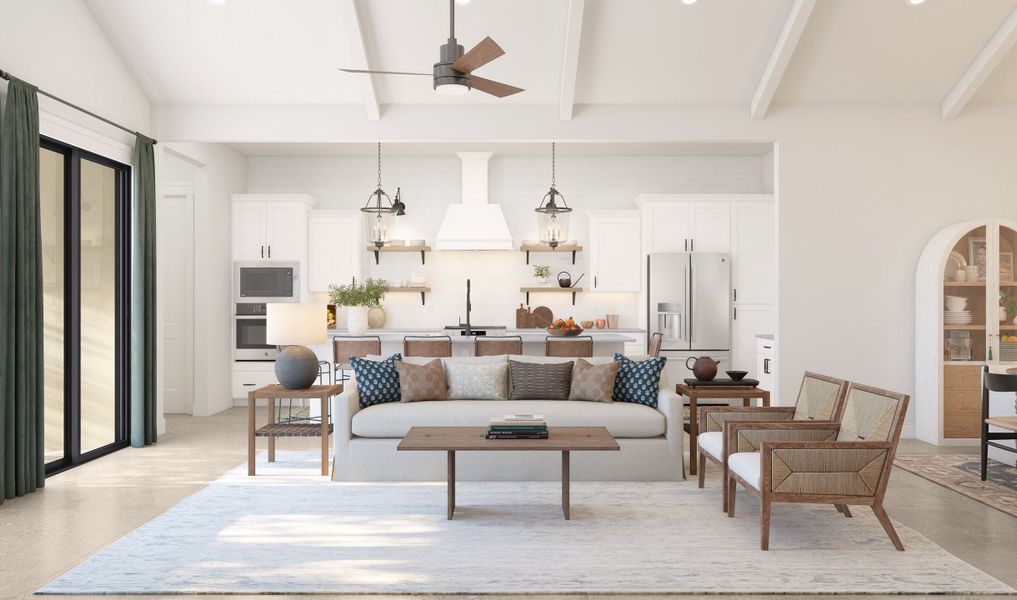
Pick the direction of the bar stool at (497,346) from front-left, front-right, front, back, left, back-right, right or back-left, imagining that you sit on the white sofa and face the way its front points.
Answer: back

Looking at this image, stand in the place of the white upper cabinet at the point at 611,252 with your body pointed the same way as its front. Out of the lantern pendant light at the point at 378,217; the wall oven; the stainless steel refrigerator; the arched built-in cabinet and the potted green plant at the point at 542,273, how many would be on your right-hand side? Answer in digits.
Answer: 3

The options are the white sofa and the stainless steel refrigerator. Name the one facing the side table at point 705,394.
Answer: the stainless steel refrigerator

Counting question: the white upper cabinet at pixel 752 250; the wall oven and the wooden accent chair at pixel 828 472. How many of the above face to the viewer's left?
1

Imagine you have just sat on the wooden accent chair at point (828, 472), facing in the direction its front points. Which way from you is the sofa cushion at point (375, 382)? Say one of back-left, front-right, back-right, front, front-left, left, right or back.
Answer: front

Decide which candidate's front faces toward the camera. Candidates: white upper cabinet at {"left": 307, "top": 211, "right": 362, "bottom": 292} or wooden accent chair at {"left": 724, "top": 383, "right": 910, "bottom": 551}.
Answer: the white upper cabinet

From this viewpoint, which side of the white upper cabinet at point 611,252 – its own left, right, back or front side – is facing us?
front

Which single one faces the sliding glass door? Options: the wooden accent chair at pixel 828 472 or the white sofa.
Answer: the wooden accent chair

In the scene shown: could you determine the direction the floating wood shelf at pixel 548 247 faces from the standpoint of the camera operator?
facing the viewer

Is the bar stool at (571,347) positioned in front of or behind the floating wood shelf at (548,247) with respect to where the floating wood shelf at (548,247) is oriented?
in front

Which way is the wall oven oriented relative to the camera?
toward the camera

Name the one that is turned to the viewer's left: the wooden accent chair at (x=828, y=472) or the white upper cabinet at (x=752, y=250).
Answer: the wooden accent chair

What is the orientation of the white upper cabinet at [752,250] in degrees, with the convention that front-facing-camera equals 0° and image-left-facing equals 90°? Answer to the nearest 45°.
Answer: approximately 0°

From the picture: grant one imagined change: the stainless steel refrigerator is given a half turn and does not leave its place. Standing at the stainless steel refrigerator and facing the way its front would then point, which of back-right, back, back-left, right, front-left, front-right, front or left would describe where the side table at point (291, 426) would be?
back-left

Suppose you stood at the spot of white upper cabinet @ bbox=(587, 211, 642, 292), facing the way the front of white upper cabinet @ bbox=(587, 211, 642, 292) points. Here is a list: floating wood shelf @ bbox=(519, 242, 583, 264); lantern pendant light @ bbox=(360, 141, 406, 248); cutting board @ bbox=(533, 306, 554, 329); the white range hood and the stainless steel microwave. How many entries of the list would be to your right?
5

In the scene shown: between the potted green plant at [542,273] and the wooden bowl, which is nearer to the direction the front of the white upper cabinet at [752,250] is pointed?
the wooden bowl

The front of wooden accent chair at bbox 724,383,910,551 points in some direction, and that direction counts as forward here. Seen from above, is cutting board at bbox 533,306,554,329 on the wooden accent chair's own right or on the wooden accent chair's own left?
on the wooden accent chair's own right

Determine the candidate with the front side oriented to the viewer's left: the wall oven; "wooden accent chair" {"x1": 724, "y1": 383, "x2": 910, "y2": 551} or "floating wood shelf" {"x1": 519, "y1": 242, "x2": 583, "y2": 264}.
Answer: the wooden accent chair

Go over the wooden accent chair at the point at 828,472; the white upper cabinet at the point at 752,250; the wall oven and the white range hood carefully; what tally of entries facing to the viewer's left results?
1

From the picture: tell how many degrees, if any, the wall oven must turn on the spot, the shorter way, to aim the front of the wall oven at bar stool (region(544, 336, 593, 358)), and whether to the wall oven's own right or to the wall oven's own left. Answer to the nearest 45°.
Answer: approximately 45° to the wall oven's own left

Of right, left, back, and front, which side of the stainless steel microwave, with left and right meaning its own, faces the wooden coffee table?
front
